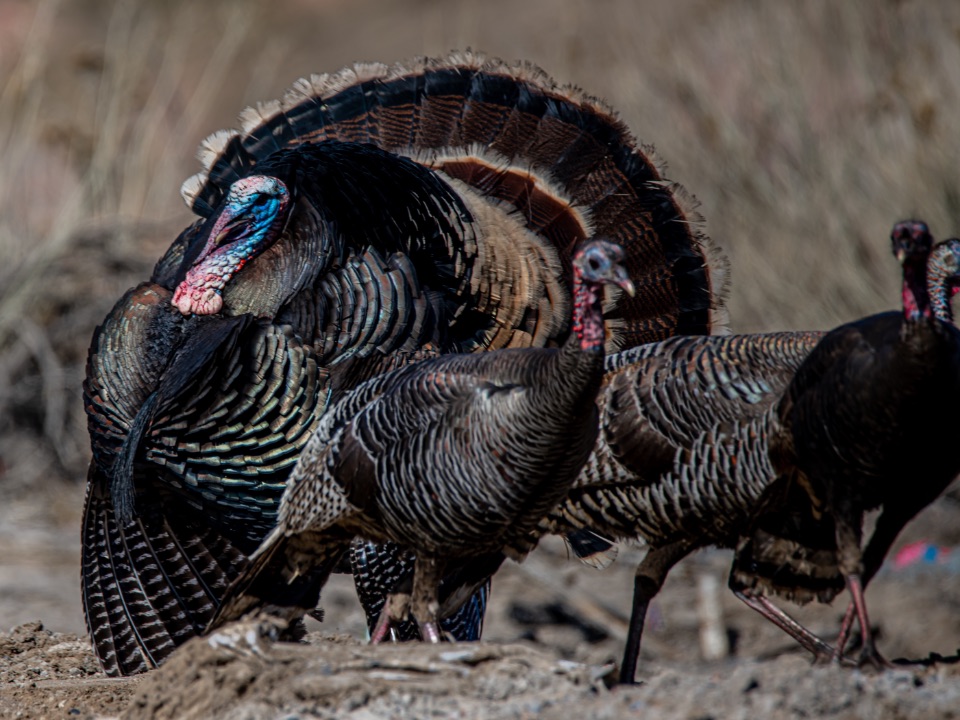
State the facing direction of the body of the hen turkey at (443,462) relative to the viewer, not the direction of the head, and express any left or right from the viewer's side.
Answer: facing to the right of the viewer

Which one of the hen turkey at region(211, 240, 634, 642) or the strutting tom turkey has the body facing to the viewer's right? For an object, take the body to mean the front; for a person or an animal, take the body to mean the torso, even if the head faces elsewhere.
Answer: the hen turkey

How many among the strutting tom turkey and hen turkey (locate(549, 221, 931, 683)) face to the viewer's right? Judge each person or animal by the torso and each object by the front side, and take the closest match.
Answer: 1

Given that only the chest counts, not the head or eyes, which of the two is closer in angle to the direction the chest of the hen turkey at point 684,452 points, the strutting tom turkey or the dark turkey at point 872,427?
the dark turkey

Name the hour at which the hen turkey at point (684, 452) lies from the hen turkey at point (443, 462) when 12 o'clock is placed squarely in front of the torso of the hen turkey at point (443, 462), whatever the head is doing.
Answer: the hen turkey at point (684, 452) is roughly at 11 o'clock from the hen turkey at point (443, 462).

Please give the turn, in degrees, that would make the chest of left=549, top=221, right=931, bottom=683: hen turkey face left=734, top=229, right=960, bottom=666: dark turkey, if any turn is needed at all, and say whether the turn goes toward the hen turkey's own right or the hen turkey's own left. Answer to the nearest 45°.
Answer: approximately 45° to the hen turkey's own right

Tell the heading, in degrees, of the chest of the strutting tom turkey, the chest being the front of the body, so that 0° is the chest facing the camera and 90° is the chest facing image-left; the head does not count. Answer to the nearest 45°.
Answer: approximately 45°

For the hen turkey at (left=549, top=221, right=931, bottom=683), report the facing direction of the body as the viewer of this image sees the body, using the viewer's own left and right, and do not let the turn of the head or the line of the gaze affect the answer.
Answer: facing to the right of the viewer

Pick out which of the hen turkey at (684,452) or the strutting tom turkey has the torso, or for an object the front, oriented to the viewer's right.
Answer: the hen turkey

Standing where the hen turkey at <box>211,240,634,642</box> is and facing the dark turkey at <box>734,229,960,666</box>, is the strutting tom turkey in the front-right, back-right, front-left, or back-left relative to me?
back-left
